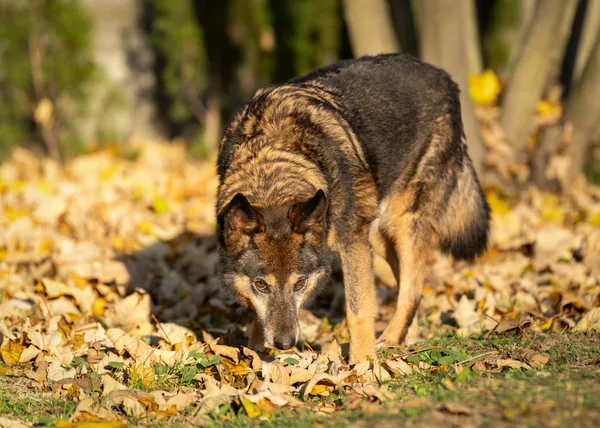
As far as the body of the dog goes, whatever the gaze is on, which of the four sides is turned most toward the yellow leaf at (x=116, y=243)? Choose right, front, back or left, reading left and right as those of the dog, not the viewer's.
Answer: right

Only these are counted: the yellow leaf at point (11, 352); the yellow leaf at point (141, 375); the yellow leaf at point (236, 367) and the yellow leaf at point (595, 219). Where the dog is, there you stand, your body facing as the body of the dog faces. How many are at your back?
1

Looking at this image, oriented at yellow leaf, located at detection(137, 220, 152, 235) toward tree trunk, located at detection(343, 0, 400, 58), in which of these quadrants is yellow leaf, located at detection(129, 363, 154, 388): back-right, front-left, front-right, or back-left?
back-right

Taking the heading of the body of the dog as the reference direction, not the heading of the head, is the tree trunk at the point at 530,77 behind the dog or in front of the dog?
behind

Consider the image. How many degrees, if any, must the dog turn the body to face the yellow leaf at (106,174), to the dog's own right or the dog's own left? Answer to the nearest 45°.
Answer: approximately 90° to the dog's own right

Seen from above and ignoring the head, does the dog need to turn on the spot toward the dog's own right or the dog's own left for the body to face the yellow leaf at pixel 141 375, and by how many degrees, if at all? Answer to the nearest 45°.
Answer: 0° — it already faces it

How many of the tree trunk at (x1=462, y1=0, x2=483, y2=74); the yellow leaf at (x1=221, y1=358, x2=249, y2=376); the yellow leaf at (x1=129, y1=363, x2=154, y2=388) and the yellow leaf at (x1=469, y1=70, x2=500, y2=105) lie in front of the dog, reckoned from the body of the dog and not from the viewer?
2

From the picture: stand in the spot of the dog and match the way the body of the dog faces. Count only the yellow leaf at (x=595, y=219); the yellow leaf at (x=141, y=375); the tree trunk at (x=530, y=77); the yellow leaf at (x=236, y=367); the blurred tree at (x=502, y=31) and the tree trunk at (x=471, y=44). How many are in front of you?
2

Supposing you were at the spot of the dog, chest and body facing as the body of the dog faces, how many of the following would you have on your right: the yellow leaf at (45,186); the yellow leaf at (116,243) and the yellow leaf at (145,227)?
3

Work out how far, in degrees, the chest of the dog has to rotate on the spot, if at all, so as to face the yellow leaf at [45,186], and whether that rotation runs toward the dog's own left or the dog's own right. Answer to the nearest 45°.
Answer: approximately 90° to the dog's own right

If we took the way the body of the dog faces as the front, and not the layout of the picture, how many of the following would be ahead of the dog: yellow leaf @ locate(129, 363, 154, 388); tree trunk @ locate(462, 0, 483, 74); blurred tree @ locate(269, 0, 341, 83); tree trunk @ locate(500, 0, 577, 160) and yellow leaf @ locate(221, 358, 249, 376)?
2

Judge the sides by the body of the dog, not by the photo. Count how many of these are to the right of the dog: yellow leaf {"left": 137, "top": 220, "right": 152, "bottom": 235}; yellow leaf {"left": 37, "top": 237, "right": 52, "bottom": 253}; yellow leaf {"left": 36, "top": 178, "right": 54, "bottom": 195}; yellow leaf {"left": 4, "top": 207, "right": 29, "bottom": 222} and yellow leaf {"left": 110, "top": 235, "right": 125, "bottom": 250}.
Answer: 5

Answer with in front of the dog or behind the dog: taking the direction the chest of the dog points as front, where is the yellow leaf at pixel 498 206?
behind

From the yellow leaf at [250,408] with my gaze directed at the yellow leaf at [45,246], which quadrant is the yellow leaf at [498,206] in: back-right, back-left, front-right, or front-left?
front-right

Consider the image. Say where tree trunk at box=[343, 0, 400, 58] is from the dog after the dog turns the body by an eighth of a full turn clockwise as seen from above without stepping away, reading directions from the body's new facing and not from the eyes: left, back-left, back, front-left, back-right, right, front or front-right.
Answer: right

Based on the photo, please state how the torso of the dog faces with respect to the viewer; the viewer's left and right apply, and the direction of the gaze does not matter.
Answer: facing the viewer and to the left of the viewer

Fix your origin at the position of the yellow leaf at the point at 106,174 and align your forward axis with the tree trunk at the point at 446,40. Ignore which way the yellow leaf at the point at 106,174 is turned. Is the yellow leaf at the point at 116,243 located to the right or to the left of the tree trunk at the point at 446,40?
right

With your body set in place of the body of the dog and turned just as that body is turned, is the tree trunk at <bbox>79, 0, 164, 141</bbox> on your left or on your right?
on your right
